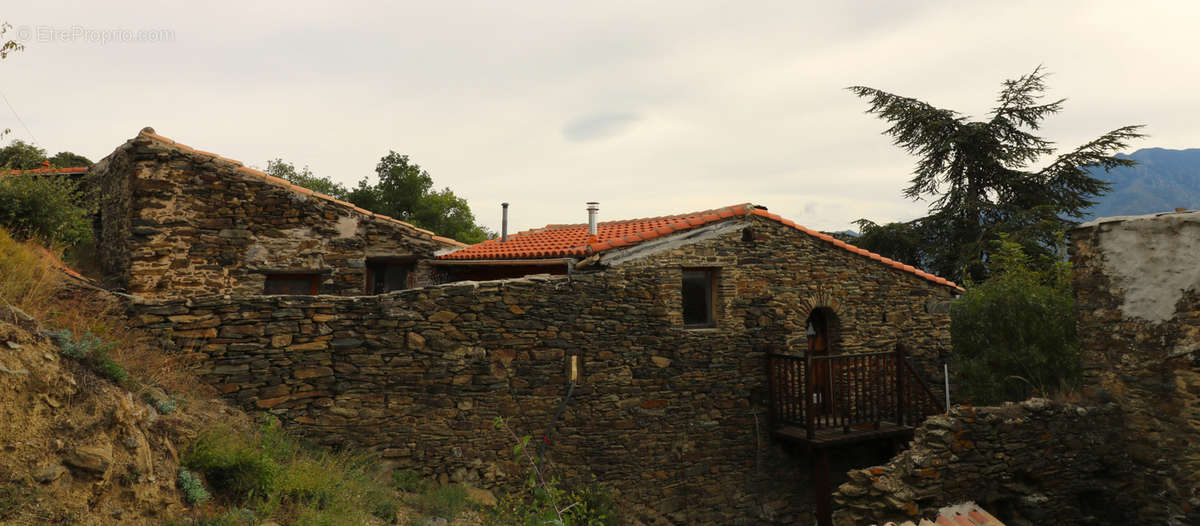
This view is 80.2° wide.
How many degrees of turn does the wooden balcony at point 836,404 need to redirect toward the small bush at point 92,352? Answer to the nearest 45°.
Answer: approximately 45° to its right

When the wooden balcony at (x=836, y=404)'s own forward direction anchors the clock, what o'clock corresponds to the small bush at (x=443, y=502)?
The small bush is roughly at 1 o'clock from the wooden balcony.

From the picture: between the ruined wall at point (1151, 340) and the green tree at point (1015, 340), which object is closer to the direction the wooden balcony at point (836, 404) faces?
the ruined wall

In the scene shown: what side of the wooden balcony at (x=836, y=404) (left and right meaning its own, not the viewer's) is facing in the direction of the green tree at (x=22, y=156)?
right

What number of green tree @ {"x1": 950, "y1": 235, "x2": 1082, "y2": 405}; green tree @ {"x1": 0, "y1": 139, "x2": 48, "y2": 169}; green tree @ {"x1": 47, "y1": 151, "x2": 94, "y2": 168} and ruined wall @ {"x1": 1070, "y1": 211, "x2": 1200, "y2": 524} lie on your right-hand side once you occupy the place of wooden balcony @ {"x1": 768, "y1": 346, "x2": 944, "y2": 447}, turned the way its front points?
2

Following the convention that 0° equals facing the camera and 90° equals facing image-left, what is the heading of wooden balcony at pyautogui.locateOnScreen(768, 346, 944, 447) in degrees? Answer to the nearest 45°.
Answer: approximately 0°

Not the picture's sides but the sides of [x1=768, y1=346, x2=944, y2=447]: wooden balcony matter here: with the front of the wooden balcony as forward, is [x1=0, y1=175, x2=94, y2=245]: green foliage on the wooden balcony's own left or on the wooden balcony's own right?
on the wooden balcony's own right

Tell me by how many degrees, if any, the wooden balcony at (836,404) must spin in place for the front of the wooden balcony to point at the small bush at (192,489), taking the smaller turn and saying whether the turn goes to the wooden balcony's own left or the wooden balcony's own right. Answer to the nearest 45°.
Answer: approximately 45° to the wooden balcony's own right

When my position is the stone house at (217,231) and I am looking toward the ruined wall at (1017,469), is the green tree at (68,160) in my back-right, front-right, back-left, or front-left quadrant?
back-left

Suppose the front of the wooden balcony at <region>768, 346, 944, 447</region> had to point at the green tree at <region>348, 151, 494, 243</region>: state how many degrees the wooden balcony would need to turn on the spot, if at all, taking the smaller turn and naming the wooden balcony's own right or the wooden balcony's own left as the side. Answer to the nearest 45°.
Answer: approximately 135° to the wooden balcony's own right

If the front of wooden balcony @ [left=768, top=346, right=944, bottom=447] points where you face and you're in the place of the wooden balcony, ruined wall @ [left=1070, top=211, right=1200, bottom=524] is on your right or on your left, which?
on your left

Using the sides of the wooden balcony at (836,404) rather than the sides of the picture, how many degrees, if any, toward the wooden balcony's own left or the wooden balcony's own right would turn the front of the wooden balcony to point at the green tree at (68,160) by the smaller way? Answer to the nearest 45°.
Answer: approximately 90° to the wooden balcony's own right

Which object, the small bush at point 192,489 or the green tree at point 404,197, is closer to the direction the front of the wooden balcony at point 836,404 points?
the small bush
